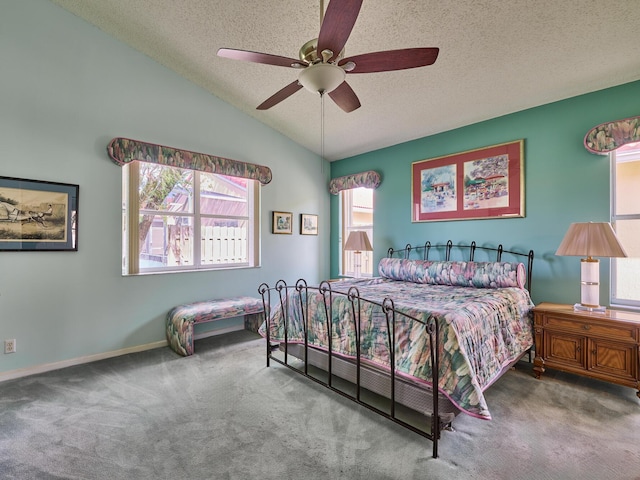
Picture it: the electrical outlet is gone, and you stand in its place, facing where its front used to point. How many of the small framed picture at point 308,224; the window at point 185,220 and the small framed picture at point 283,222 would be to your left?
3

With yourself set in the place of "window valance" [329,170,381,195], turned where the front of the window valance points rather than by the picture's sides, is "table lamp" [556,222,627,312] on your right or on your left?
on your left

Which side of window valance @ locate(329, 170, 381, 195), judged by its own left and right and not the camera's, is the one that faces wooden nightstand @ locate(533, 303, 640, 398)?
left

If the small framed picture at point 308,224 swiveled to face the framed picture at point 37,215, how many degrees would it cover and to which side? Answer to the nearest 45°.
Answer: approximately 90° to its right

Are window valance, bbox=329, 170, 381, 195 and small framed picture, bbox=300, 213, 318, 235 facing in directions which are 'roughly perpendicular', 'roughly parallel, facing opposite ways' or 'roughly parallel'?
roughly perpendicular

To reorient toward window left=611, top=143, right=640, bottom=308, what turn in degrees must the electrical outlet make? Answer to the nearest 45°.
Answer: approximately 45° to its left

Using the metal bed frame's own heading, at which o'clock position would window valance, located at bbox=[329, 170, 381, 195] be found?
The window valance is roughly at 4 o'clock from the metal bed frame.

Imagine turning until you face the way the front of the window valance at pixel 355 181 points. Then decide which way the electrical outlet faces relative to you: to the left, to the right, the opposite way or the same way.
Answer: to the left

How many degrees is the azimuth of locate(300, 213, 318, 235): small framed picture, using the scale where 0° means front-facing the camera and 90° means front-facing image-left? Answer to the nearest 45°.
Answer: approximately 315°

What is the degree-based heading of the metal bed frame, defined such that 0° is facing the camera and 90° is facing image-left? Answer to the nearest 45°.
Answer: approximately 45°

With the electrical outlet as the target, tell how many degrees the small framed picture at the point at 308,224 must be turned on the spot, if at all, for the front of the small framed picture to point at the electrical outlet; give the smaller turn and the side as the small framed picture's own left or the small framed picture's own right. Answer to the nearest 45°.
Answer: approximately 90° to the small framed picture's own right

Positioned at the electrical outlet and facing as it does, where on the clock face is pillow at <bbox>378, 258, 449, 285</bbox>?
The pillow is roughly at 10 o'clock from the electrical outlet.
